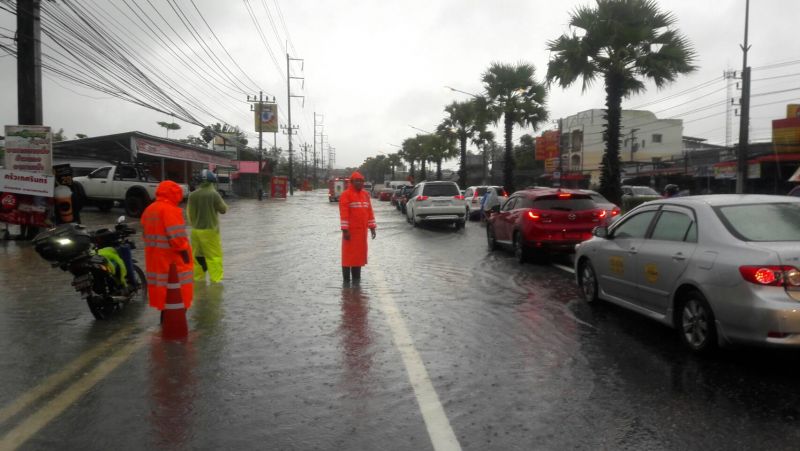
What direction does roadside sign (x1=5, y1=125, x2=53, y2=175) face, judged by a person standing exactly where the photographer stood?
facing the viewer

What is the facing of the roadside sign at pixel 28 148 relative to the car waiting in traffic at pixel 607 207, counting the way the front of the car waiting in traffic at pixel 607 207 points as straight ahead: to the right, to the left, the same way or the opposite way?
the opposite way

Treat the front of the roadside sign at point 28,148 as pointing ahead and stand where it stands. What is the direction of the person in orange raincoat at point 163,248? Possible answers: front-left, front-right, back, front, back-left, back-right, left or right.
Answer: front

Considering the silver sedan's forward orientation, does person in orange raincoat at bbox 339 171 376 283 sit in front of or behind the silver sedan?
in front

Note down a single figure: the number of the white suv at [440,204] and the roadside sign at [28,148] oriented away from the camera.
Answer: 1

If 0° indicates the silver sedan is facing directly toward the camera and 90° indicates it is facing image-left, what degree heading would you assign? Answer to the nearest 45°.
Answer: approximately 135°

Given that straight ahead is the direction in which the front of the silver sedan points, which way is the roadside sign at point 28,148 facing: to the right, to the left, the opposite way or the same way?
the opposite way

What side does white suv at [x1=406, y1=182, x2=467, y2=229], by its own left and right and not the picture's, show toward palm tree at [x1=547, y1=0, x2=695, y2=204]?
right

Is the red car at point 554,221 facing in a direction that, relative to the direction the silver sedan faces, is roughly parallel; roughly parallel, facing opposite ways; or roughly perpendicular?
roughly parallel

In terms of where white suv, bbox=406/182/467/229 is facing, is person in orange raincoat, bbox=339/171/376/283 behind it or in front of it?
behind

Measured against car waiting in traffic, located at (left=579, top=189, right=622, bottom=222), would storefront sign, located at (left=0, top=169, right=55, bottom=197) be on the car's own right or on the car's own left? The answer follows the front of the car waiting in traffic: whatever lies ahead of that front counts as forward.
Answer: on the car's own left

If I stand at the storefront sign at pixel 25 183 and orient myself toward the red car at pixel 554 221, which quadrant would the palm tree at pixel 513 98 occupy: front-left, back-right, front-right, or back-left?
front-left

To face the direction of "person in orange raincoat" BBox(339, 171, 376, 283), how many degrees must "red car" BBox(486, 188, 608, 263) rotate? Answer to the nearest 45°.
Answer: approximately 90° to its left

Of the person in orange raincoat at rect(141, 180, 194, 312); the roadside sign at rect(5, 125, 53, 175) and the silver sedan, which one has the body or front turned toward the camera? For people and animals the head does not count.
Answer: the roadside sign
